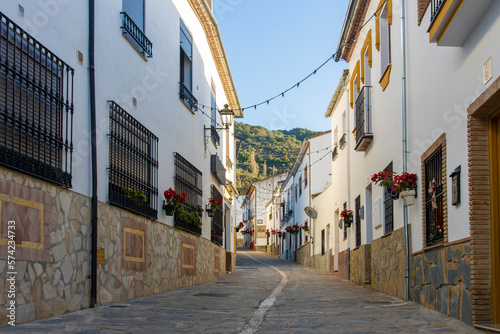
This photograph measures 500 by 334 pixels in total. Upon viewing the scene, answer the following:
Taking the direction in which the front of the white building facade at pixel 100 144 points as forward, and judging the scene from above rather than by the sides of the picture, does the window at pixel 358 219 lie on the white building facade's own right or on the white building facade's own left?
on the white building facade's own left

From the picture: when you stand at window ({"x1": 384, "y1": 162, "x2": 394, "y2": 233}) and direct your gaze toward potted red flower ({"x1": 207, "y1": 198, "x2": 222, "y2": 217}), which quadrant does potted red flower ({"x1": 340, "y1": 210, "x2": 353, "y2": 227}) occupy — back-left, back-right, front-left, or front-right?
front-right

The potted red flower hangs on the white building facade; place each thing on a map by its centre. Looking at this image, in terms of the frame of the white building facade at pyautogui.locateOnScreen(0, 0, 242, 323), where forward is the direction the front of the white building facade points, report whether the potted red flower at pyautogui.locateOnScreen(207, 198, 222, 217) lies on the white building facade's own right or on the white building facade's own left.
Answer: on the white building facade's own left

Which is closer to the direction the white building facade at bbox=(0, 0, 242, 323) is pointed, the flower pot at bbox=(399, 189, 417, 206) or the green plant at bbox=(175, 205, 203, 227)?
the flower pot

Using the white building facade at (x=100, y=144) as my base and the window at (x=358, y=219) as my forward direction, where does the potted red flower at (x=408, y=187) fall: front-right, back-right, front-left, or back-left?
front-right

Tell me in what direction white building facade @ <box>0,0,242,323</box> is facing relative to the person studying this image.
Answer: facing the viewer and to the right of the viewer

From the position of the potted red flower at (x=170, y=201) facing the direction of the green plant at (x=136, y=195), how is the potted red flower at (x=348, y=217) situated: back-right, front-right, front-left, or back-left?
back-left

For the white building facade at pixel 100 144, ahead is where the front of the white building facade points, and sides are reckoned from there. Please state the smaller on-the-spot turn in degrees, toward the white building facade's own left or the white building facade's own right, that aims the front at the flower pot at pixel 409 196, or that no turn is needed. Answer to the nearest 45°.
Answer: approximately 45° to the white building facade's own left

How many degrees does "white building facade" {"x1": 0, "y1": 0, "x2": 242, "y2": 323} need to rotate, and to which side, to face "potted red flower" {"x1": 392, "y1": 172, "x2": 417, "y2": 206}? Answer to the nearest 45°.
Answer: approximately 45° to its left

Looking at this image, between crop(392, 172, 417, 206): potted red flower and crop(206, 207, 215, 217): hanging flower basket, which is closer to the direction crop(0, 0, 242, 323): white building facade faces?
the potted red flower
